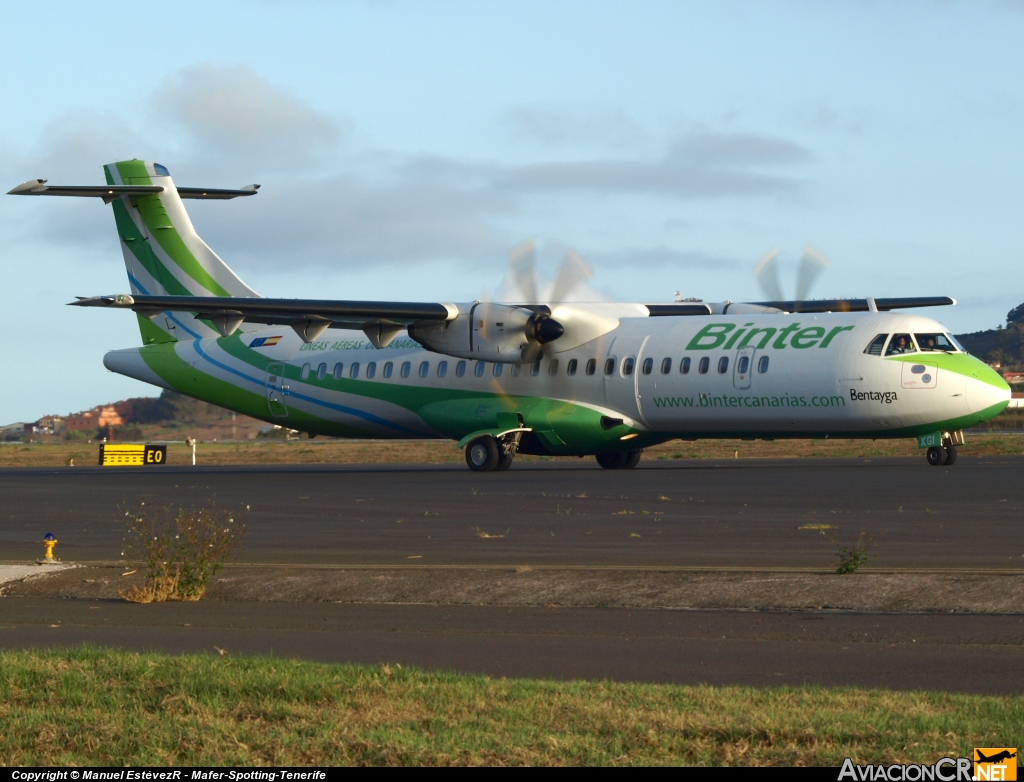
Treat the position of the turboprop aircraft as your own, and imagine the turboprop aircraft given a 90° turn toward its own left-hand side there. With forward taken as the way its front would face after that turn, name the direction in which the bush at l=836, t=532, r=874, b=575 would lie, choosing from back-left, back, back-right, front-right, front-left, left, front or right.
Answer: back-right

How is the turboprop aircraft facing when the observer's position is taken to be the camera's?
facing the viewer and to the right of the viewer

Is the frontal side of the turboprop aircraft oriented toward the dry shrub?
no
